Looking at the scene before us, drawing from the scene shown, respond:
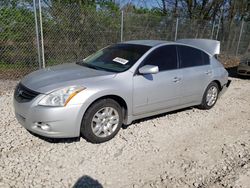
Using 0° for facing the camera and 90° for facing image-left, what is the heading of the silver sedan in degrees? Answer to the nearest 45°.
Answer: approximately 45°

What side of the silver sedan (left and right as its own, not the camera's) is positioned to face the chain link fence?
right
